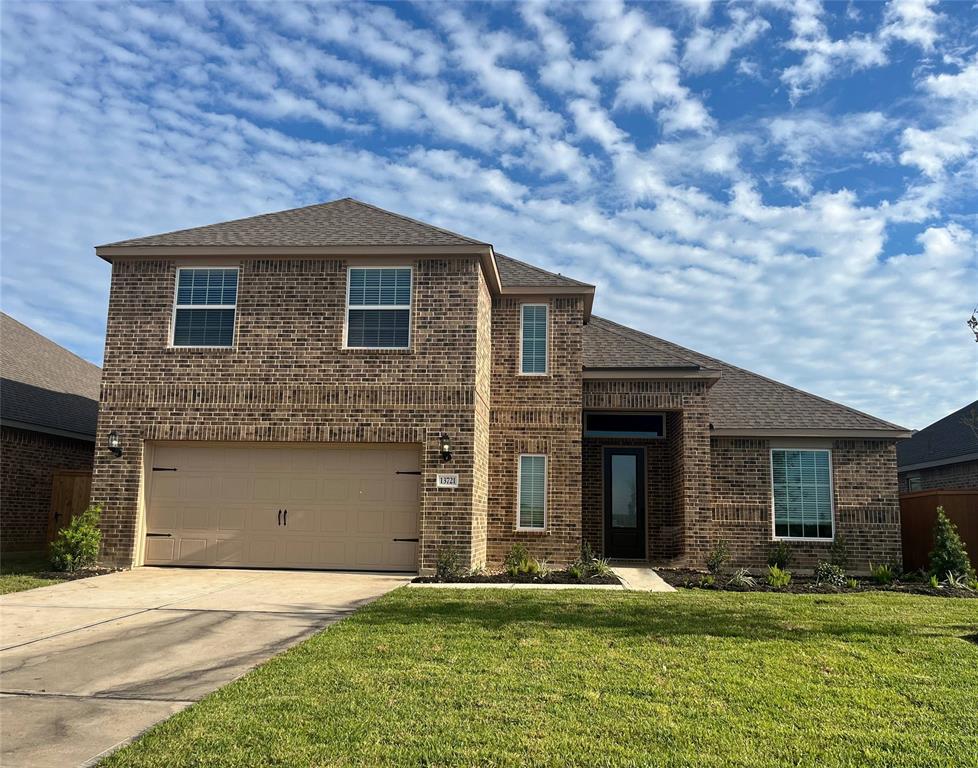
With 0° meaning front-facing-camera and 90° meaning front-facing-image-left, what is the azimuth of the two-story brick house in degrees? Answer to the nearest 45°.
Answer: approximately 0°

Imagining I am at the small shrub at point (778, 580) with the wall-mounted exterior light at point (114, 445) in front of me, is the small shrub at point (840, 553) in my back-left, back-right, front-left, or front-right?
back-right

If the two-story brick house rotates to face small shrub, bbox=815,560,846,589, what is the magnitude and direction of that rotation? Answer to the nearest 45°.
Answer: approximately 90° to its left

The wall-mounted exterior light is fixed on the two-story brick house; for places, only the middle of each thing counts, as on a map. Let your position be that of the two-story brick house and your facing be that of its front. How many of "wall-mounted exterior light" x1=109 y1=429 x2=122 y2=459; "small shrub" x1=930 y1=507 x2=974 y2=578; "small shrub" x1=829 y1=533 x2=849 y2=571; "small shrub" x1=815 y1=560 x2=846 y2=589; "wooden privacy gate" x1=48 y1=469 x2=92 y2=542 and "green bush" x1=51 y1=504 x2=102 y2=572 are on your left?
3

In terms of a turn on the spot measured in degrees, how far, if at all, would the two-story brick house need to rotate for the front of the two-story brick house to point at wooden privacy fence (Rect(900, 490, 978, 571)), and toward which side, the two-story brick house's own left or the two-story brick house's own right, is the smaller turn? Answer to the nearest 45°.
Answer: approximately 90° to the two-story brick house's own left

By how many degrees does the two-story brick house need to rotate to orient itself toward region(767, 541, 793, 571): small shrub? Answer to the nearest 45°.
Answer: approximately 90° to its left

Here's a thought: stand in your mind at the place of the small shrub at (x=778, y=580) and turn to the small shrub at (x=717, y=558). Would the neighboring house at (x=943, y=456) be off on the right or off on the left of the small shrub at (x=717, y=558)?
right

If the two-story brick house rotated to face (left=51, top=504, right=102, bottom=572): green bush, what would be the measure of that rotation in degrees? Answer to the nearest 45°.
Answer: approximately 90° to its right

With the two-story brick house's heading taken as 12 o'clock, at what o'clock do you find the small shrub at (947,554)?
The small shrub is roughly at 9 o'clock from the two-story brick house.

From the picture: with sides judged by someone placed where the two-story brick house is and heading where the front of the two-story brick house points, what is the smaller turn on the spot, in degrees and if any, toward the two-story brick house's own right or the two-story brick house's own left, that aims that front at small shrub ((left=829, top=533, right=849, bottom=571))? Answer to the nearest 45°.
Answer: approximately 90° to the two-story brick house's own left

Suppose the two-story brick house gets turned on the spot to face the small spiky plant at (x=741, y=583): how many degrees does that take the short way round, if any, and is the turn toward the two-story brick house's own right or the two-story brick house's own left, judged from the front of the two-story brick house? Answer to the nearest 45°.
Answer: approximately 90° to the two-story brick house's own left

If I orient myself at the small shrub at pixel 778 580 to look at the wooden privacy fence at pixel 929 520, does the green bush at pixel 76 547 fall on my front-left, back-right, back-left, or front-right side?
back-left

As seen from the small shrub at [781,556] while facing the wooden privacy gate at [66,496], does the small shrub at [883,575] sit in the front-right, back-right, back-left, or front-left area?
back-left
